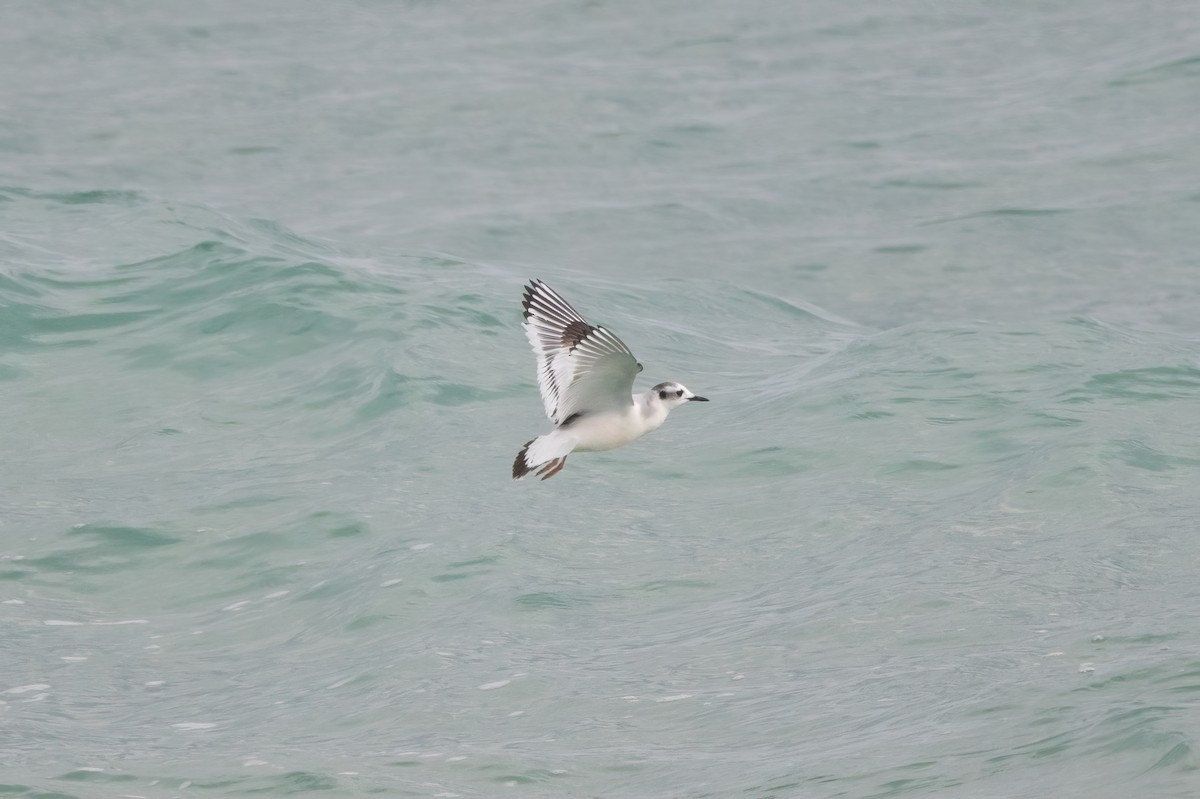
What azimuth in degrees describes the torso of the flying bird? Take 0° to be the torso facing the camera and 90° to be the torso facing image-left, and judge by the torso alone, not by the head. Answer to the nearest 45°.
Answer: approximately 270°
